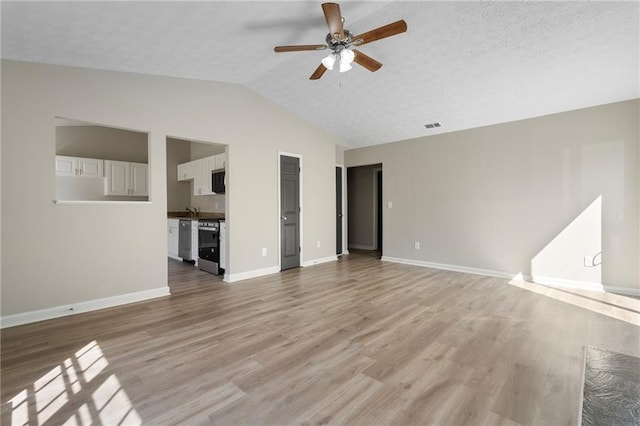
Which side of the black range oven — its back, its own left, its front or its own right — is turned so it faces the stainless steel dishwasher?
right

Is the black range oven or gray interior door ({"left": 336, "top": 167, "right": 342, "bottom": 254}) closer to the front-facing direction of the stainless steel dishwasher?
the black range oven

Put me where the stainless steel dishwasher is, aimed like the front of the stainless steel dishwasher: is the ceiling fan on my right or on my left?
on my left

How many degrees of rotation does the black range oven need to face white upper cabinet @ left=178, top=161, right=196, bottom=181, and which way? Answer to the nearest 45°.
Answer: approximately 135° to its right

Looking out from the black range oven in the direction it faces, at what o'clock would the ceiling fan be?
The ceiling fan is roughly at 10 o'clock from the black range oven.

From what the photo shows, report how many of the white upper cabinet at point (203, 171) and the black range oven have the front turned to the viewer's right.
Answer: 0

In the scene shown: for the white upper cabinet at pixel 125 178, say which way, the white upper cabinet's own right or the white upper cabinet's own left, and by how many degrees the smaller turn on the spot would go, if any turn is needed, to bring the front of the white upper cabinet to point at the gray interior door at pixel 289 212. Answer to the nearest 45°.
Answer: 0° — it already faces it

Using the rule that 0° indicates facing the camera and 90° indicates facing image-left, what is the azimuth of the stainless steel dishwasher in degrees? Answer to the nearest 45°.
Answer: approximately 45°
